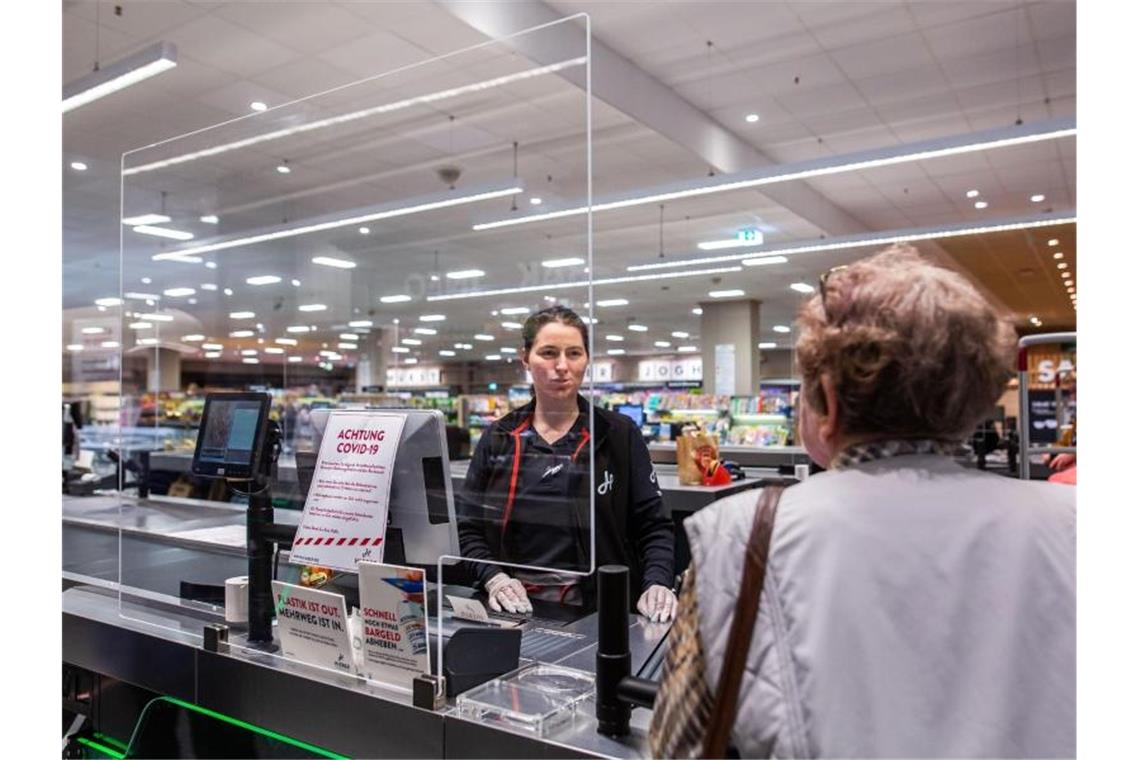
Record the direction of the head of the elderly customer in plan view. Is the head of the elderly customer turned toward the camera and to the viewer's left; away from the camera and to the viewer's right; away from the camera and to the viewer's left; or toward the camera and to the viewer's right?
away from the camera and to the viewer's left

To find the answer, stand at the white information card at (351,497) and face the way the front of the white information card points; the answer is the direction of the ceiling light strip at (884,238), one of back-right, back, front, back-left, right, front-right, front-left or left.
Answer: back-left

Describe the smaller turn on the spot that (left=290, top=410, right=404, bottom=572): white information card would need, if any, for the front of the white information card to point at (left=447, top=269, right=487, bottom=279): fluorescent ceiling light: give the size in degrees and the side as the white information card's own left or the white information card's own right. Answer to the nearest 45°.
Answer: approximately 135° to the white information card's own left

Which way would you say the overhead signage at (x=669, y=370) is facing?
toward the camera

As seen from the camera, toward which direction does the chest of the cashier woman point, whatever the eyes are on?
toward the camera

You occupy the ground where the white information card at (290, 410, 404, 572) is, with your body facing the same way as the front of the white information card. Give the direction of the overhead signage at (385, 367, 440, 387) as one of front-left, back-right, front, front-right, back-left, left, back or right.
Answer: back

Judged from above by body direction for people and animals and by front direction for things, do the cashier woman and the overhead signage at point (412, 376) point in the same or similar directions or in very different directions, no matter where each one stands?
same or similar directions

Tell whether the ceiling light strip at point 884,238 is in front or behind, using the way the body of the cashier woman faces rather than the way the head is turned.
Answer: behind

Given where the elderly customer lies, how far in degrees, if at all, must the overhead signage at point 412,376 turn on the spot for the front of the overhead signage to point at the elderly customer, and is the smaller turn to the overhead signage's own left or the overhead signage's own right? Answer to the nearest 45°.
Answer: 0° — it already faces them

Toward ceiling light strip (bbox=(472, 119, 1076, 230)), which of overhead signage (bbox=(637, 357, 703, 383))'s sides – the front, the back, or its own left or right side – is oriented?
front

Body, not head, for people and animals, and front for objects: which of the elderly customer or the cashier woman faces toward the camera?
the cashier woman

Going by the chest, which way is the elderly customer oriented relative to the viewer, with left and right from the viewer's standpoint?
facing away from the viewer and to the left of the viewer

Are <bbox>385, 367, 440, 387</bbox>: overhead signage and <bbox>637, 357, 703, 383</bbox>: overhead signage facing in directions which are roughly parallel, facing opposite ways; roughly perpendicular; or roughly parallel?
roughly parallel

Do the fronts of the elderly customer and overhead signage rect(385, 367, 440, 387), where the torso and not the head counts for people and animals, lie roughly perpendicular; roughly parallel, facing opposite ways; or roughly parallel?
roughly parallel, facing opposite ways

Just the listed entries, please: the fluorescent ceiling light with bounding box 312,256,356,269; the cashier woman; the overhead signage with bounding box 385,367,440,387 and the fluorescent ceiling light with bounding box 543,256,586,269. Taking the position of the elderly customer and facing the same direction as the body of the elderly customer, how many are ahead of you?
4

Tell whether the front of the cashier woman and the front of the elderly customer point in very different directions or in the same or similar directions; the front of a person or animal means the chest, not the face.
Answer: very different directions

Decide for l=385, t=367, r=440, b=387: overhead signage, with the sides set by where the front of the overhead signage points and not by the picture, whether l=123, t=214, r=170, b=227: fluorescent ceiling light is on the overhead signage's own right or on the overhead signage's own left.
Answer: on the overhead signage's own right
